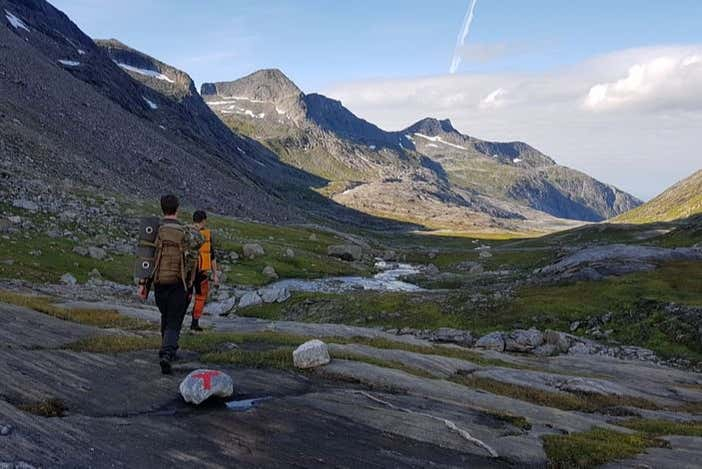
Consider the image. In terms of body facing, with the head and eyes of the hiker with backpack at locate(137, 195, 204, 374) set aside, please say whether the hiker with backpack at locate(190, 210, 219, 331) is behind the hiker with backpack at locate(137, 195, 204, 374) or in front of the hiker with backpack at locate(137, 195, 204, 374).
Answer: in front

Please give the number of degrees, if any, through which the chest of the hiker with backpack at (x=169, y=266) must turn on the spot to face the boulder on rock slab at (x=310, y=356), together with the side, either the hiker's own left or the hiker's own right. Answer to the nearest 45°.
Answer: approximately 45° to the hiker's own right

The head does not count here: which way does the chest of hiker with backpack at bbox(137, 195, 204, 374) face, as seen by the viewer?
away from the camera

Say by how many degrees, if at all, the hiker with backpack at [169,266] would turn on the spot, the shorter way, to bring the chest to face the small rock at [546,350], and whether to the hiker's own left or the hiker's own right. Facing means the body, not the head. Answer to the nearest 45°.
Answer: approximately 45° to the hiker's own right

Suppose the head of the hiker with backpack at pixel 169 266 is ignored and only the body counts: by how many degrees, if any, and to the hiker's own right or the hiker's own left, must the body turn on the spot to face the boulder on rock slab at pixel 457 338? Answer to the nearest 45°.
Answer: approximately 45° to the hiker's own right

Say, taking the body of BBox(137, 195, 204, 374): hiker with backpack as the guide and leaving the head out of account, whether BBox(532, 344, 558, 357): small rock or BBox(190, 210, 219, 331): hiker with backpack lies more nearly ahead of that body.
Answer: the hiker with backpack
